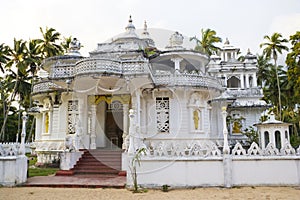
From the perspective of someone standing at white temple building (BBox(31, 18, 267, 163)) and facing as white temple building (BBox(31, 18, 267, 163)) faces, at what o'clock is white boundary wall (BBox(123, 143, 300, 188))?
The white boundary wall is roughly at 11 o'clock from the white temple building.

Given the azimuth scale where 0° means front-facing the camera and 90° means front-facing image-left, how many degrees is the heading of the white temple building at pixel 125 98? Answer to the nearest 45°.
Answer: approximately 0°

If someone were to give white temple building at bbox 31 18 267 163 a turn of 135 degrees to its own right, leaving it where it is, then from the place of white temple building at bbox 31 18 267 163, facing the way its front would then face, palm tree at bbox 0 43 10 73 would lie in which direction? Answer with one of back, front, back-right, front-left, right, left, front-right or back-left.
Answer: front

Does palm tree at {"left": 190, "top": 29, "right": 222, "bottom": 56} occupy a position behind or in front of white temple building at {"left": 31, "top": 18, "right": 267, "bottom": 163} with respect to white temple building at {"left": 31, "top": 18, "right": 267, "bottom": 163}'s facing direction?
behind

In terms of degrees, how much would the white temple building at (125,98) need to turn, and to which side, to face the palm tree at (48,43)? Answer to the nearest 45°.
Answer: approximately 135° to its right

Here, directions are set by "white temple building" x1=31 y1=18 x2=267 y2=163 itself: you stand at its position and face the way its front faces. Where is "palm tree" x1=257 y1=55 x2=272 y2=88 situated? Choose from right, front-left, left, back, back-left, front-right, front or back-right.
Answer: back-left

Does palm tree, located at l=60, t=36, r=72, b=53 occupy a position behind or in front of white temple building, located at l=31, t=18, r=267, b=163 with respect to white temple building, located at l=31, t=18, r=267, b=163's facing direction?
behind

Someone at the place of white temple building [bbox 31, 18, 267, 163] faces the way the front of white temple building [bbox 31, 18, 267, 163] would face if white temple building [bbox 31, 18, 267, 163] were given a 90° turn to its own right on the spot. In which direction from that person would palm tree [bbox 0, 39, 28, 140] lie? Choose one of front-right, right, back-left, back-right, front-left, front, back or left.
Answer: front-right

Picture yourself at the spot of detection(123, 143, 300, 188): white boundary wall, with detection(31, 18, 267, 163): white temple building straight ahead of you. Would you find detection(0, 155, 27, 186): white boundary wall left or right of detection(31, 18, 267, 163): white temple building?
left
